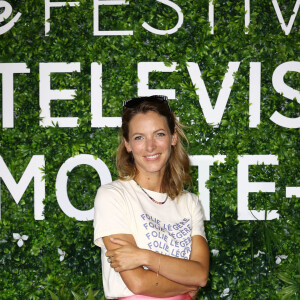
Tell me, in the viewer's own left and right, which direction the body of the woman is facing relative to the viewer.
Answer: facing the viewer and to the right of the viewer
